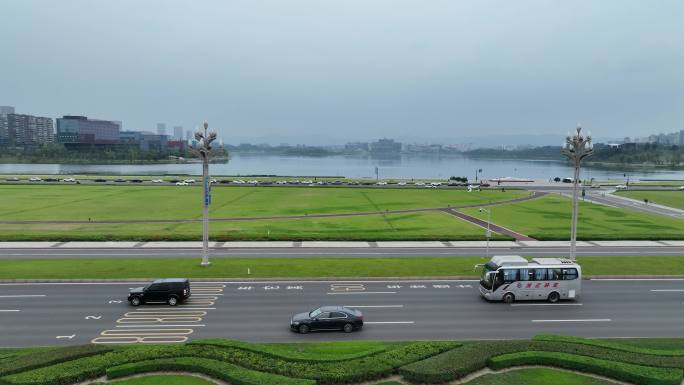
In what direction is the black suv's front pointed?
to the viewer's left

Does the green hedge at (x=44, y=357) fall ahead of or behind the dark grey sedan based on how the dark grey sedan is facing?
ahead

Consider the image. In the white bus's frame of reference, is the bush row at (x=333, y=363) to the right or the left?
on its left

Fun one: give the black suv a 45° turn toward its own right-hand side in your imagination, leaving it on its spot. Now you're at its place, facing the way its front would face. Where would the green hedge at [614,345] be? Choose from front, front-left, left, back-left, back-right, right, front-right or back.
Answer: back

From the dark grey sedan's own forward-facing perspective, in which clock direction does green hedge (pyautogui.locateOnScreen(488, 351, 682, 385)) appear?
The green hedge is roughly at 7 o'clock from the dark grey sedan.

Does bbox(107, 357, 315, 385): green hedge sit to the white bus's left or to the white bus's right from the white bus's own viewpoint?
on its left

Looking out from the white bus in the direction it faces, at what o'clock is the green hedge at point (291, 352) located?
The green hedge is roughly at 10 o'clock from the white bus.

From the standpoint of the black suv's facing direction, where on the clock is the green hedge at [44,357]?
The green hedge is roughly at 10 o'clock from the black suv.
